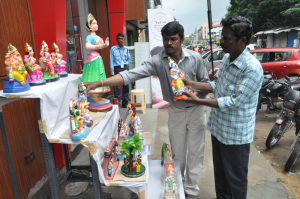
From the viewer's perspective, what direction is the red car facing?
to the viewer's left

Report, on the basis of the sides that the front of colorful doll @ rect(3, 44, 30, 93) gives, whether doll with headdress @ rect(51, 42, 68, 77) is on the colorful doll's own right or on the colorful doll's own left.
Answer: on the colorful doll's own left

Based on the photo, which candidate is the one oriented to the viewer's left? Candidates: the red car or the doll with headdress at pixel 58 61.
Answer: the red car

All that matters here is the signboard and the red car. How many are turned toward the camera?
1

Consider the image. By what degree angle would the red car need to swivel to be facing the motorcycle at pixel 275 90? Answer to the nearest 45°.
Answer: approximately 90° to its left

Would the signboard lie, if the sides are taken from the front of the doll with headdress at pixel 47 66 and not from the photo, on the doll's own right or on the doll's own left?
on the doll's own left
